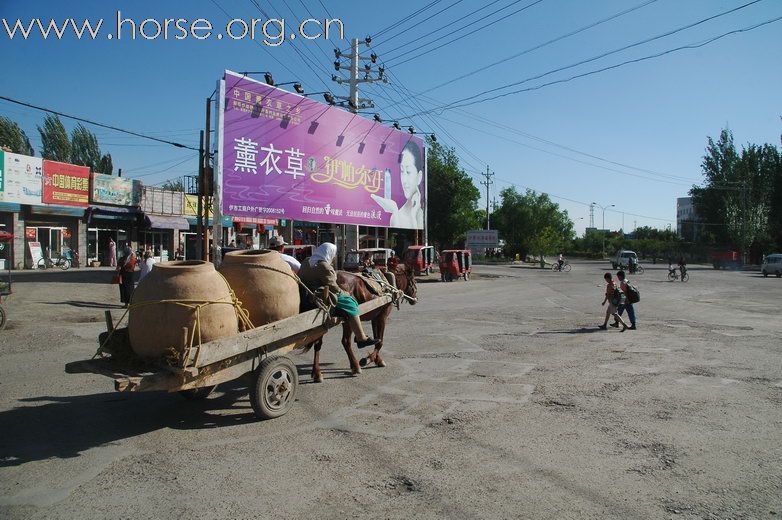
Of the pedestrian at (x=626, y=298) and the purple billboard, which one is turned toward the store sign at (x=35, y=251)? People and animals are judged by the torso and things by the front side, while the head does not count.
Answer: the pedestrian

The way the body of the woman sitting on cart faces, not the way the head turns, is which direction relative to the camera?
to the viewer's right

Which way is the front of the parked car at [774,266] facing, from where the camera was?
facing to the left of the viewer

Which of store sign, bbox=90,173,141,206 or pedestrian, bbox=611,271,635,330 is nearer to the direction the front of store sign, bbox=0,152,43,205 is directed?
the pedestrian

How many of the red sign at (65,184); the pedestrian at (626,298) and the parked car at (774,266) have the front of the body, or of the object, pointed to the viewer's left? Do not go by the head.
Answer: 2

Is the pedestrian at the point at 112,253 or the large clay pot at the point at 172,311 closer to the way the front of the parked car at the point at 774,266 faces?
the pedestrian

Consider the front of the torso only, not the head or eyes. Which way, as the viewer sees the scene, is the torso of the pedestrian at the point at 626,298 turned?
to the viewer's left
